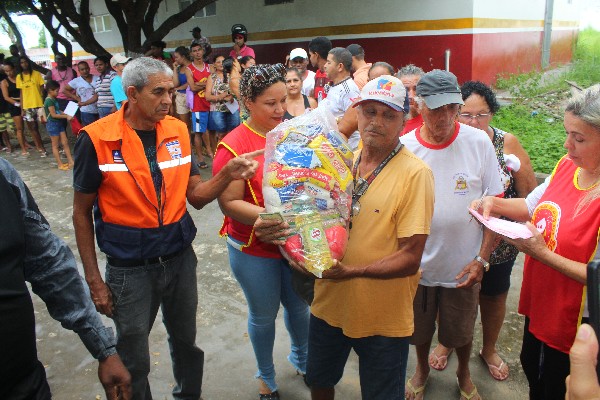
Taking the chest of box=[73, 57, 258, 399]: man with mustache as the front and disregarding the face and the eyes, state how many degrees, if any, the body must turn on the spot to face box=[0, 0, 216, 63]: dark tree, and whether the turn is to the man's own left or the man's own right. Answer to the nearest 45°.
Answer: approximately 135° to the man's own left

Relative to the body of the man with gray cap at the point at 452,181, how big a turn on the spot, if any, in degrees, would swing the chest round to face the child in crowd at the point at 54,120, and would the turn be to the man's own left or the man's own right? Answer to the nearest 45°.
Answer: approximately 135° to the man's own right

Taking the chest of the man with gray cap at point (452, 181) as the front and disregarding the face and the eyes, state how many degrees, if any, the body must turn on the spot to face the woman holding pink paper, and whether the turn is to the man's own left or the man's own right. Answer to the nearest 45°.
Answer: approximately 45° to the man's own left

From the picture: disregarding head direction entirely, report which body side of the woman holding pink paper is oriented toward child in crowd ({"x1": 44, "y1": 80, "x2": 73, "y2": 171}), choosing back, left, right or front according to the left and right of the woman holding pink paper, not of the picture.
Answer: right

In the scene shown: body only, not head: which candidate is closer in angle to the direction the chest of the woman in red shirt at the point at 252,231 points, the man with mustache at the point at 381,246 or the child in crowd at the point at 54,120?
the man with mustache

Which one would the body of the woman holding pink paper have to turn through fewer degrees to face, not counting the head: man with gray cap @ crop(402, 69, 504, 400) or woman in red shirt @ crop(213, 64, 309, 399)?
the woman in red shirt
